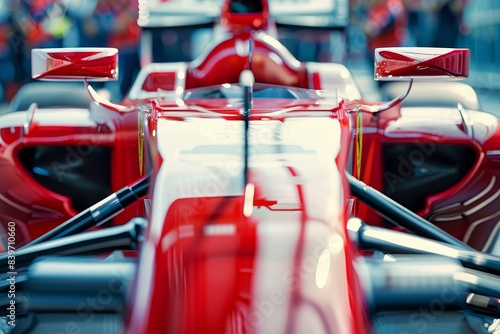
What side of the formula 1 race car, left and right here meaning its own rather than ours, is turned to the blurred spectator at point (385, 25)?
back

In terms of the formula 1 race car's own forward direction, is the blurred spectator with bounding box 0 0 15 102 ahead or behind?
behind

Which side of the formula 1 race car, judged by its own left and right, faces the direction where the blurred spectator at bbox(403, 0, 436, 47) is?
back

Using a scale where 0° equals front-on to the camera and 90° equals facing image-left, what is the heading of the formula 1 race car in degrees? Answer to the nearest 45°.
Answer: approximately 0°

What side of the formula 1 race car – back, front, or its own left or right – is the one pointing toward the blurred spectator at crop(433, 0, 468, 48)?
back

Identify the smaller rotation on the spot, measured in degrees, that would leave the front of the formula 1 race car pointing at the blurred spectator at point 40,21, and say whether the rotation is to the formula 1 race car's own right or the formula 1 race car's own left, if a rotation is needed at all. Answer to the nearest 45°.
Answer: approximately 180°
